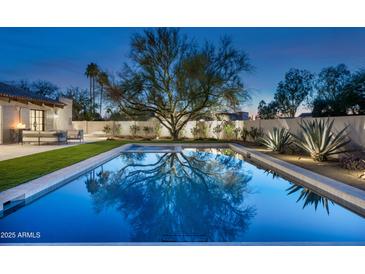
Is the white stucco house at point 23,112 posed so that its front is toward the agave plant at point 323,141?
yes

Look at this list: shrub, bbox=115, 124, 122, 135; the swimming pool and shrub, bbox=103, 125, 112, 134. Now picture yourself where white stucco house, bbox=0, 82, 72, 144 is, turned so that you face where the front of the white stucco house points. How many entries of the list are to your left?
2

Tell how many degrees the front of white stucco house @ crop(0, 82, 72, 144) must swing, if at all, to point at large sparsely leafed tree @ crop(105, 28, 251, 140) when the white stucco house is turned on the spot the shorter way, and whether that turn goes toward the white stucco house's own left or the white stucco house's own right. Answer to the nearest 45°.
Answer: approximately 45° to the white stucco house's own left

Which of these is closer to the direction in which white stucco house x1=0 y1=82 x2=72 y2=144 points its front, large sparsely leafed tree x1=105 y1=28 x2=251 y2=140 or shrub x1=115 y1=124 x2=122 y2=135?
the large sparsely leafed tree

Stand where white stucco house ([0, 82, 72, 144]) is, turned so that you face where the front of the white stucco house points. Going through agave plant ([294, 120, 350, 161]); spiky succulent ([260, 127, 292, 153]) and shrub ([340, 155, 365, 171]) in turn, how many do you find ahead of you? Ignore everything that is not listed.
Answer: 3

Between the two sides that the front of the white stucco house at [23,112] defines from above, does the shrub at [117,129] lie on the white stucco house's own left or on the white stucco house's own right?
on the white stucco house's own left

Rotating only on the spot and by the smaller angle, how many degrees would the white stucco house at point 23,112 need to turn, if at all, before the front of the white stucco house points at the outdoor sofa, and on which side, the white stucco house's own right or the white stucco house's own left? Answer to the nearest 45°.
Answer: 0° — it already faces it

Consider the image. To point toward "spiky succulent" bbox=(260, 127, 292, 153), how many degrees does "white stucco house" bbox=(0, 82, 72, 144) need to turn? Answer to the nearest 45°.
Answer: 0° — it already faces it

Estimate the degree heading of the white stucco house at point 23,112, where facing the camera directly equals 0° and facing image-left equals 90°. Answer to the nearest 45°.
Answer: approximately 315°

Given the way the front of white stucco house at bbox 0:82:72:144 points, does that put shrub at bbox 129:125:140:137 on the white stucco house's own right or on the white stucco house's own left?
on the white stucco house's own left

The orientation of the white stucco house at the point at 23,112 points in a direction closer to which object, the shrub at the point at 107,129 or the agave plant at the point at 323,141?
the agave plant

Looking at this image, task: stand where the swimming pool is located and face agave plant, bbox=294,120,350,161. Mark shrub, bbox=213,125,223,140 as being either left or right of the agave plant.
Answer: left
